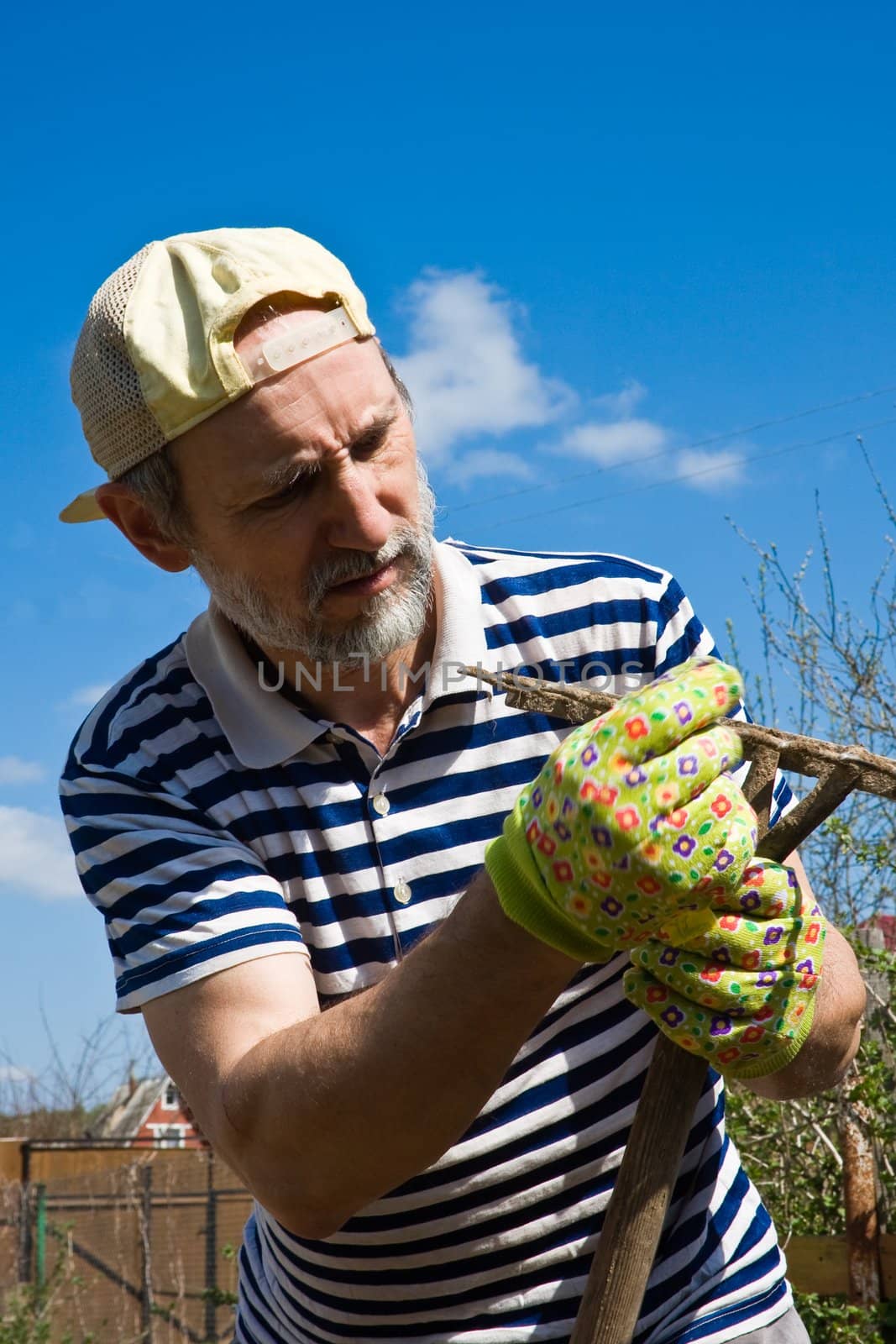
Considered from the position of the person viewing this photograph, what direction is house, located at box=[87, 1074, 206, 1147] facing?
facing the viewer and to the right of the viewer

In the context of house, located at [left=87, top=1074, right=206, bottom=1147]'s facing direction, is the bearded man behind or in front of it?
in front

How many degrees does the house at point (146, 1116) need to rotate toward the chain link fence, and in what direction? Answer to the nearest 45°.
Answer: approximately 45° to its right
